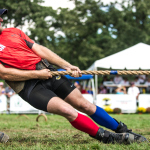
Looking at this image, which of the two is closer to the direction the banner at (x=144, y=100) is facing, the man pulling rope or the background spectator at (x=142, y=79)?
the man pulling rope

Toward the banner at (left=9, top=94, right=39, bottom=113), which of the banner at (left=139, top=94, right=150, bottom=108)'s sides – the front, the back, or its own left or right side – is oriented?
right

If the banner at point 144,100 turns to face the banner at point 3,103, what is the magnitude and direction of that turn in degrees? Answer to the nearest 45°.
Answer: approximately 90° to its right

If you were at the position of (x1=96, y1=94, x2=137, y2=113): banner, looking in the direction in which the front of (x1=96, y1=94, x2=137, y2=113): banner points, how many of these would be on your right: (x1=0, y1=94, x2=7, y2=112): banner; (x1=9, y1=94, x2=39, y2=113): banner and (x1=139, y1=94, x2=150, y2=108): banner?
2

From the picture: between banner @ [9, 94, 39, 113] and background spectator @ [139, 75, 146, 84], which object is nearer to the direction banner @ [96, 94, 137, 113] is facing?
the banner

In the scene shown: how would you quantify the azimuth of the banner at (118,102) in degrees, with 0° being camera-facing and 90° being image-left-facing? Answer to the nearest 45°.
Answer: approximately 0°

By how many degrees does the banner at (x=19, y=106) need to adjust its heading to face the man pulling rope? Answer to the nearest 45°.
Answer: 0° — it already faces them

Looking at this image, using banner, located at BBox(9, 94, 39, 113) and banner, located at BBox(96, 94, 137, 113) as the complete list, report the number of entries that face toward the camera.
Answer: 2

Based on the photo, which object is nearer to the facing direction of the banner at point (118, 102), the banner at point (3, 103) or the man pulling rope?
the man pulling rope
